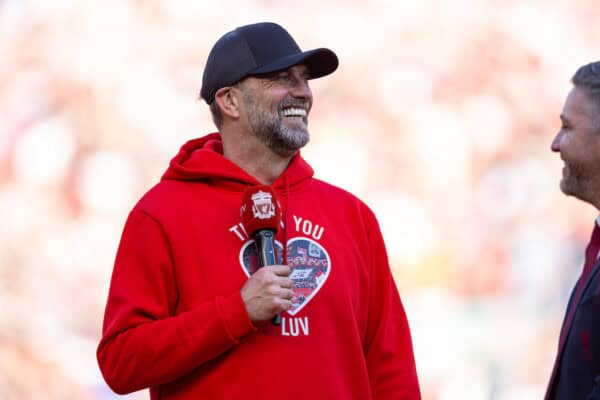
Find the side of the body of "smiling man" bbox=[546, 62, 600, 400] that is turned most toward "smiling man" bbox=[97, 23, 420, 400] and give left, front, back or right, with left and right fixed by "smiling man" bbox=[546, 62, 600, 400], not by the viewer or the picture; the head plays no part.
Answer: front

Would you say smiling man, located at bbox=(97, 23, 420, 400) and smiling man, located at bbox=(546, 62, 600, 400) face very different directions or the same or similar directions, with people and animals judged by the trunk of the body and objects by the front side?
very different directions

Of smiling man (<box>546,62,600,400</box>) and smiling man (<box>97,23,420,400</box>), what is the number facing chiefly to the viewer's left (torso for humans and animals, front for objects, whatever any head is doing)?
1

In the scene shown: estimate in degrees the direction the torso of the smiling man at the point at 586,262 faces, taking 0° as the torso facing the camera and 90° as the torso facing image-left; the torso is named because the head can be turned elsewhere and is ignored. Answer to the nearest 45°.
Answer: approximately 90°

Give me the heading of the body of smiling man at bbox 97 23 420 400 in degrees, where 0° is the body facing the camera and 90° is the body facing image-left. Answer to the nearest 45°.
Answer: approximately 315°

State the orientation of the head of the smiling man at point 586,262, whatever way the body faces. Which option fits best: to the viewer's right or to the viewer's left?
to the viewer's left

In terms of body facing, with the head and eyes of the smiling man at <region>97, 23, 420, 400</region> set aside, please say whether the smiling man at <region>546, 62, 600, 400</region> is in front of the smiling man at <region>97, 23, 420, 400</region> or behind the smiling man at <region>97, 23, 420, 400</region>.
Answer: in front
